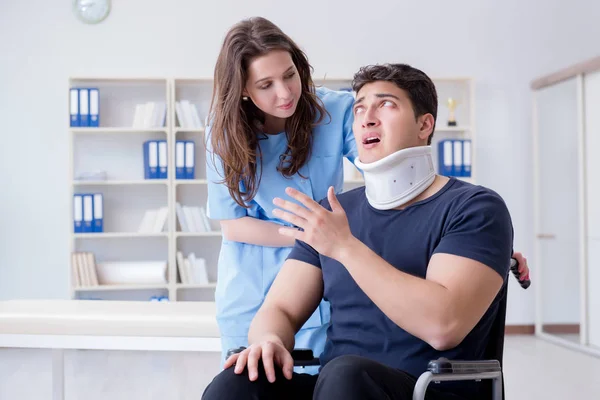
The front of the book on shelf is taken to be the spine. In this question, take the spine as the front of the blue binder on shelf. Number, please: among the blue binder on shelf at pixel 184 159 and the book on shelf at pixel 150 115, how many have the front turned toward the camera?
2

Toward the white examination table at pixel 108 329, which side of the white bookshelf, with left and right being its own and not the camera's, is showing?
front

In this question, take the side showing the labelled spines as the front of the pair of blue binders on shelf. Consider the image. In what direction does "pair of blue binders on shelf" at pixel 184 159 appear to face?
toward the camera

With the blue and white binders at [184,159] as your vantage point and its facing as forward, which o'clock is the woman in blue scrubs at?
The woman in blue scrubs is roughly at 12 o'clock from the blue and white binders.

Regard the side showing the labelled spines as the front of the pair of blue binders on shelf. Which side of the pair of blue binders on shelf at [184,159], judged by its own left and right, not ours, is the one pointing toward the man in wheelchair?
front

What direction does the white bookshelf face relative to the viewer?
toward the camera

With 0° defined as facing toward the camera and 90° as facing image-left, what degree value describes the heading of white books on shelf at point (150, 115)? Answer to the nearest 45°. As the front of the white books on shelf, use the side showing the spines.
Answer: approximately 0°

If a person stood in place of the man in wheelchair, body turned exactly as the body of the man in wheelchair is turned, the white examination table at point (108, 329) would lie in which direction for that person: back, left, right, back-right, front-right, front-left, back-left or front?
right

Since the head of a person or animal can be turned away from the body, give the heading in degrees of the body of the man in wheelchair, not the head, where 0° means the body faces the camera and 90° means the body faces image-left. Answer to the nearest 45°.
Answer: approximately 45°

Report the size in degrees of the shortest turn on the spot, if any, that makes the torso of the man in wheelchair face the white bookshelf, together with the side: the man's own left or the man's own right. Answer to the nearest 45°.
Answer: approximately 90° to the man's own right

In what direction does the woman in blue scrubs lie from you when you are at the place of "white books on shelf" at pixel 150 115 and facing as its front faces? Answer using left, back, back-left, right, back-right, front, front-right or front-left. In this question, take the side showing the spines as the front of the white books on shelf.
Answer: front
